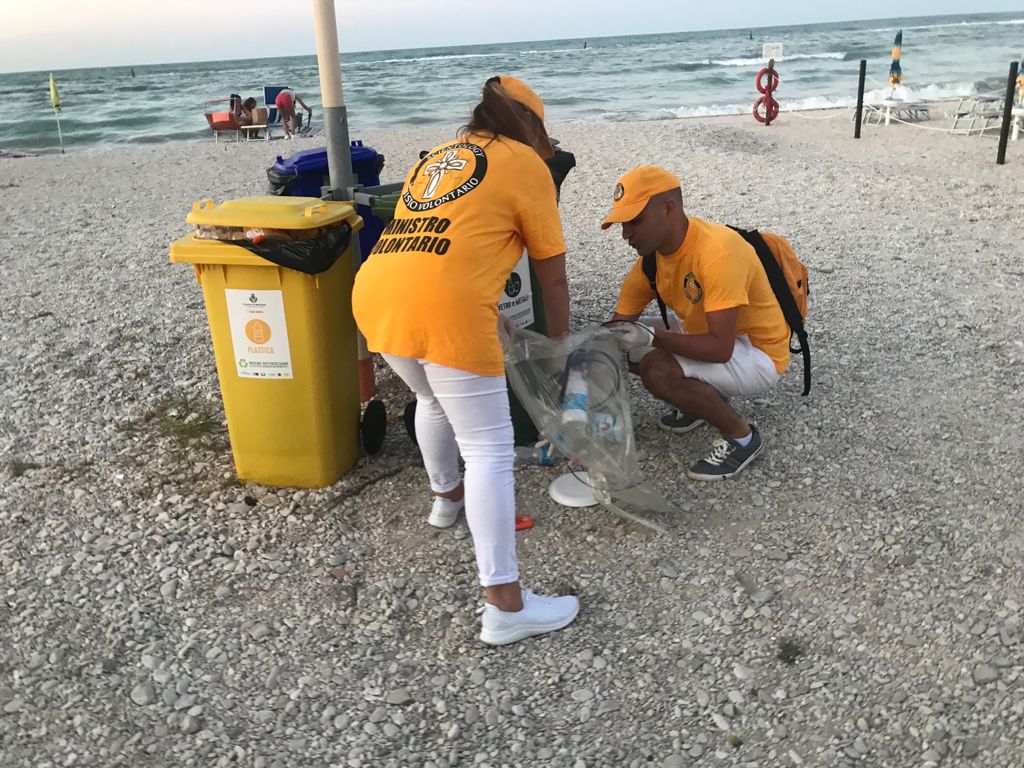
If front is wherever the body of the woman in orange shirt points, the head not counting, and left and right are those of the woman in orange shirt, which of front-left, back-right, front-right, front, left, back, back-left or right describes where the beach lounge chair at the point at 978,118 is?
front

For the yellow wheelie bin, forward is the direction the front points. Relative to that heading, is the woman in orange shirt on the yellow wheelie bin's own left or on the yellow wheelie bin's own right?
on the yellow wheelie bin's own left

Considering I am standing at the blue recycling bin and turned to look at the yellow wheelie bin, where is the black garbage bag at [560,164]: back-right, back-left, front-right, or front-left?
front-left

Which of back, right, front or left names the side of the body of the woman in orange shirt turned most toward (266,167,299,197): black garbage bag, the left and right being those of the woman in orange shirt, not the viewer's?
left

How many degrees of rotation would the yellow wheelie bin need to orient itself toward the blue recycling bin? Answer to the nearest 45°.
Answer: approximately 135° to its right

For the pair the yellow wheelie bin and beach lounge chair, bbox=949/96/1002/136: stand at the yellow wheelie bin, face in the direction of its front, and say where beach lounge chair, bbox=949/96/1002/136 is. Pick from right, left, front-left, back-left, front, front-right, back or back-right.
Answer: back

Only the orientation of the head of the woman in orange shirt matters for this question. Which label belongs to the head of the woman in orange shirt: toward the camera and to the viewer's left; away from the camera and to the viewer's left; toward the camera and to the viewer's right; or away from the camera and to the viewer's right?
away from the camera and to the viewer's right

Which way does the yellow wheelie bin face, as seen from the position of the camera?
facing the viewer and to the left of the viewer

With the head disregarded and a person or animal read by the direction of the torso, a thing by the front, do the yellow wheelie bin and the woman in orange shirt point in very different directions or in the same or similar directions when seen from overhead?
very different directions

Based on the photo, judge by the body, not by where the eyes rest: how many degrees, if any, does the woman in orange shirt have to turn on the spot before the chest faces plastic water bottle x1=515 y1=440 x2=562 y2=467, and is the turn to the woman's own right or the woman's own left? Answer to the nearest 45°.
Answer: approximately 45° to the woman's own left

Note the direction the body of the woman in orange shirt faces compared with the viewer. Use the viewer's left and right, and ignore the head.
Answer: facing away from the viewer and to the right of the viewer

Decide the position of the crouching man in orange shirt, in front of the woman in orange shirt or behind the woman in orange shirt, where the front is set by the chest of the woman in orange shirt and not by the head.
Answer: in front

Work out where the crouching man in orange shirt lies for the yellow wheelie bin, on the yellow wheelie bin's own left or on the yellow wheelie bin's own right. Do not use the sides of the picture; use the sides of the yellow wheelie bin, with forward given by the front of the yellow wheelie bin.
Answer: on the yellow wheelie bin's own left
